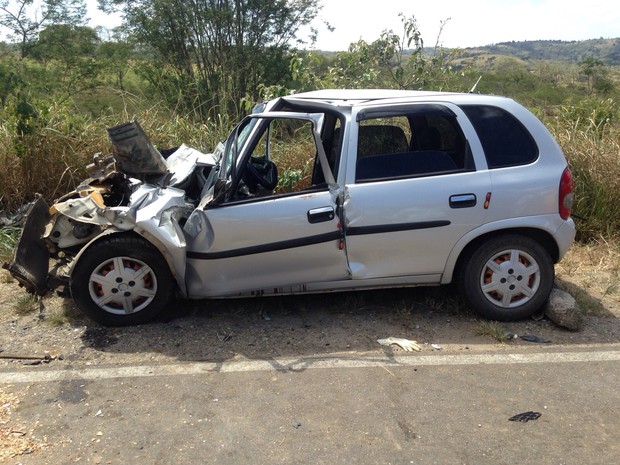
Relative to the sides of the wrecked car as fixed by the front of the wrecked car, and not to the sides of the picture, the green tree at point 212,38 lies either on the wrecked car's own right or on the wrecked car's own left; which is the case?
on the wrecked car's own right

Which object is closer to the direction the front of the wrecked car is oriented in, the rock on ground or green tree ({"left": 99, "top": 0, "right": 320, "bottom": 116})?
the green tree

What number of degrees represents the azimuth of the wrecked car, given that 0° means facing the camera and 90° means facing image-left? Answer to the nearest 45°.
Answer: approximately 90°

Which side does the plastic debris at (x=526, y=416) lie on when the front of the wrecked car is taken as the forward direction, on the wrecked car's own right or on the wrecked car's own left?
on the wrecked car's own left

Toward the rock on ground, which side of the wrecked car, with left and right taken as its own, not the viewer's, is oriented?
back

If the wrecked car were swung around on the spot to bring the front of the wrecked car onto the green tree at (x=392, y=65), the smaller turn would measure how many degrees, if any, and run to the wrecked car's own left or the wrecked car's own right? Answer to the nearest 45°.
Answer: approximately 90° to the wrecked car's own right

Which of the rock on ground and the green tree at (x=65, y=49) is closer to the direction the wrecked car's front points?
the green tree

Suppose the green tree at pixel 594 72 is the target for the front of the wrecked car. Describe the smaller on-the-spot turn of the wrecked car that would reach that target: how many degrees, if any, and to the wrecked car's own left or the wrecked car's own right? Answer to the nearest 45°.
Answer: approximately 135° to the wrecked car's own right

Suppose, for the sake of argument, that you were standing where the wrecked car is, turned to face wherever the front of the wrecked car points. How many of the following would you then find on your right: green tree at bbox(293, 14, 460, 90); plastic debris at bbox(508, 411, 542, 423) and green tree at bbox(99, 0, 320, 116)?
2

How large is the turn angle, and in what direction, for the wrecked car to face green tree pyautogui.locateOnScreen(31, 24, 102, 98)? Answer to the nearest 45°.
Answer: approximately 45° to its right
